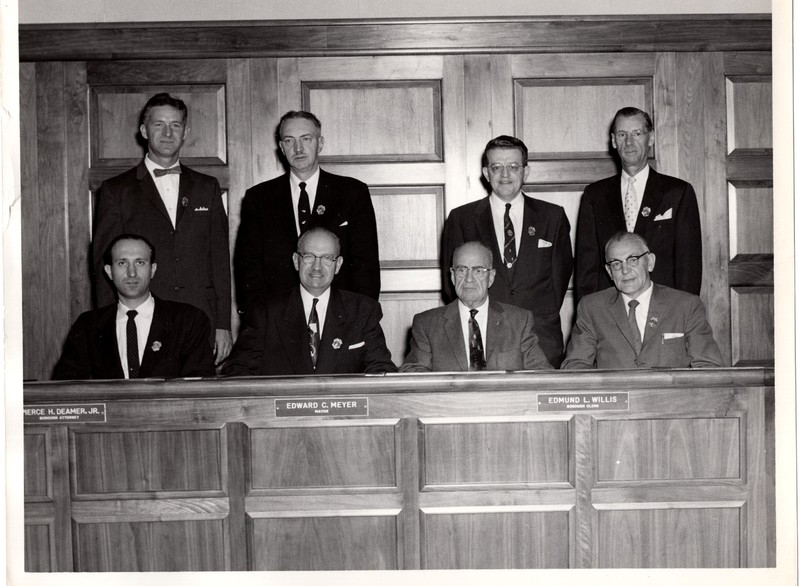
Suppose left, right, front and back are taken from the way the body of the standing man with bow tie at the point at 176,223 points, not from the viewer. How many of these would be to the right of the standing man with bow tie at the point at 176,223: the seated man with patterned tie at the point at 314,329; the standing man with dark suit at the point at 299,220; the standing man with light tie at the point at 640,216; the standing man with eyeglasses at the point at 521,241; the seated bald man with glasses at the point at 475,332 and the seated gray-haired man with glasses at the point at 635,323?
0

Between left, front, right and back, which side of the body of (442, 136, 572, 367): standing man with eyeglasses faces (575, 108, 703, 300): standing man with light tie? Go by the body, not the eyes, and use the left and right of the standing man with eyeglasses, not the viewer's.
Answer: left

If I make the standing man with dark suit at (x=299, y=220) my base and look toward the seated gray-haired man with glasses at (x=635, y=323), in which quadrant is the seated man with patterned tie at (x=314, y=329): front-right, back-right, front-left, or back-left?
front-right

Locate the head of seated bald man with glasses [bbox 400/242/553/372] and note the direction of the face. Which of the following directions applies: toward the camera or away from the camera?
toward the camera

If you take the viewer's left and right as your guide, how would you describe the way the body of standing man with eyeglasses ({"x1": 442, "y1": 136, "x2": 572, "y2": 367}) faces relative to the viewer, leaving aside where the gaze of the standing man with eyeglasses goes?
facing the viewer

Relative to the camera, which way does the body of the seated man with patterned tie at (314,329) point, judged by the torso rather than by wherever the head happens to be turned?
toward the camera

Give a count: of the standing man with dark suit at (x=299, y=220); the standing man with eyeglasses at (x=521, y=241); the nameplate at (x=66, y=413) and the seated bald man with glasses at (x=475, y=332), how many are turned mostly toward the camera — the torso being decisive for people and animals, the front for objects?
4

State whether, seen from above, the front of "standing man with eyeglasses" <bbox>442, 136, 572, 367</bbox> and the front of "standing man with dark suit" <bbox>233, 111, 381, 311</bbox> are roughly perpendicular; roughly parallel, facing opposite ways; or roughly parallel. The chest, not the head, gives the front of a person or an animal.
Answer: roughly parallel

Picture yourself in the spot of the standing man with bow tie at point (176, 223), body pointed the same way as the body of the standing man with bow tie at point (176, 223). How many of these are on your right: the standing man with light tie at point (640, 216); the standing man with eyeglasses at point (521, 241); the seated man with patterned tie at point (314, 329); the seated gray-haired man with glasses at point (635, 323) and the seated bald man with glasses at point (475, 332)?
0

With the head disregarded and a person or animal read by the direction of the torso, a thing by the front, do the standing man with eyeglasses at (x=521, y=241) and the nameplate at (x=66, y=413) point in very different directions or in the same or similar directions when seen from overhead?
same or similar directions

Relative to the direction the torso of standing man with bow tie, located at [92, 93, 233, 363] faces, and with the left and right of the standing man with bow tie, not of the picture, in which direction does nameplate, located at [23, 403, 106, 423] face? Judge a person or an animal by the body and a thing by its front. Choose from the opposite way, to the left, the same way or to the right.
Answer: the same way

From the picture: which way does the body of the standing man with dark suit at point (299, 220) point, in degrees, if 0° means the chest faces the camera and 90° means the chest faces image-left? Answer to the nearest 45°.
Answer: approximately 0°

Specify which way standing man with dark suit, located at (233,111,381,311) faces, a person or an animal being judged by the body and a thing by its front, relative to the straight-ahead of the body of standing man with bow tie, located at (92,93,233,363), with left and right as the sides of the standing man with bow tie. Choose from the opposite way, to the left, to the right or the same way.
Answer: the same way

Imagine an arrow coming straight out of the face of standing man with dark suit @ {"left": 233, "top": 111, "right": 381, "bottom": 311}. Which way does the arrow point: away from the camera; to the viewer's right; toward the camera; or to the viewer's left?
toward the camera

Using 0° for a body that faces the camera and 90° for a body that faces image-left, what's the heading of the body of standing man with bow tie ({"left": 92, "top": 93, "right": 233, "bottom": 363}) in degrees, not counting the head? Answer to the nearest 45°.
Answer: approximately 0°

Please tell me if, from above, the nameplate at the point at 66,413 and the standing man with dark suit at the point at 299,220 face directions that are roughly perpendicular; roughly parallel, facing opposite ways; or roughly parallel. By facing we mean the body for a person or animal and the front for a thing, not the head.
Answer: roughly parallel

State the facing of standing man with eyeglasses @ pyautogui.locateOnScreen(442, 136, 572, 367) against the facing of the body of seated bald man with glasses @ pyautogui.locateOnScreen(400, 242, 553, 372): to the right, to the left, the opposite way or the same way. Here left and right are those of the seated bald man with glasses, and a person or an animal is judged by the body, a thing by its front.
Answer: the same way

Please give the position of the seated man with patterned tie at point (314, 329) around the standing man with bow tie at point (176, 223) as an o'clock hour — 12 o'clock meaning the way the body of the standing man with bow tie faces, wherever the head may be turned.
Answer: The seated man with patterned tie is roughly at 11 o'clock from the standing man with bow tie.

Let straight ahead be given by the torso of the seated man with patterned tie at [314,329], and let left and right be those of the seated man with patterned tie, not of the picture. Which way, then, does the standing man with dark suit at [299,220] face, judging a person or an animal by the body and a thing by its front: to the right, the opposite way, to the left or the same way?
the same way

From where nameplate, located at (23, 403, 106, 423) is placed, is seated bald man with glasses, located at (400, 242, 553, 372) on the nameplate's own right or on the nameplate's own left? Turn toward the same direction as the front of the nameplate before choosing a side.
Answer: on the nameplate's own left

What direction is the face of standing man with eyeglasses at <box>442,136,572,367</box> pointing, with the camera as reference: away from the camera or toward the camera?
toward the camera

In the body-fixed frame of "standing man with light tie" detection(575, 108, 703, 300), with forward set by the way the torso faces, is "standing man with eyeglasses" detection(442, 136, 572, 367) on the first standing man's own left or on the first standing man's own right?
on the first standing man's own right
